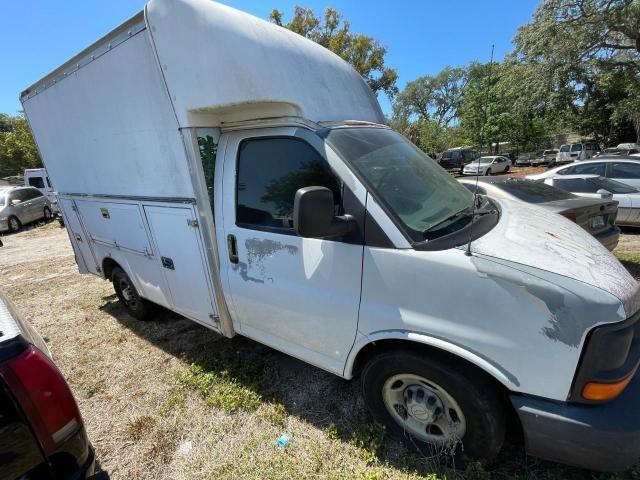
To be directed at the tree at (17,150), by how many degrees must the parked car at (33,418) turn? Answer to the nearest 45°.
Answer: approximately 45° to its right

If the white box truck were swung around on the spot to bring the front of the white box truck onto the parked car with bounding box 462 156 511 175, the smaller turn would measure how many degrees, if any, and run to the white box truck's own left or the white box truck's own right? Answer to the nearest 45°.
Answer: approximately 90° to the white box truck's own left

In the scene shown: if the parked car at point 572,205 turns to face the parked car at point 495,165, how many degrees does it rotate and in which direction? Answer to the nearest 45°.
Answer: approximately 45° to its right

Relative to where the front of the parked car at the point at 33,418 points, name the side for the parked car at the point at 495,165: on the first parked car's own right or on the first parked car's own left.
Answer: on the first parked car's own right

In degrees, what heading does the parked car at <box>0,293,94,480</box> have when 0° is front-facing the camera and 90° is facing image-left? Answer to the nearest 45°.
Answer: approximately 135°

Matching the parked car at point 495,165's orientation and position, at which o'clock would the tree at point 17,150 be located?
The tree is roughly at 1 o'clock from the parked car.

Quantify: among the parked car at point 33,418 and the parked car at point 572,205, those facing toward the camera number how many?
0

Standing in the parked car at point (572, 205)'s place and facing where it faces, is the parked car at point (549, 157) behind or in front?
in front

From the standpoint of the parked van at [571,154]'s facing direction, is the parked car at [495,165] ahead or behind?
ahead
